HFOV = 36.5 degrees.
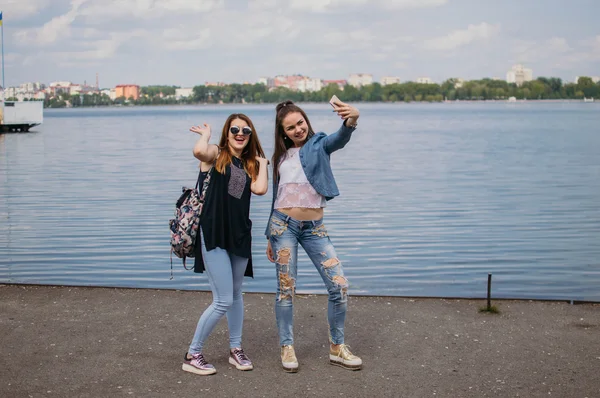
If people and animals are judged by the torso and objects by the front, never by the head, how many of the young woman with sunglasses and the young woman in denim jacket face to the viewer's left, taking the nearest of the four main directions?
0

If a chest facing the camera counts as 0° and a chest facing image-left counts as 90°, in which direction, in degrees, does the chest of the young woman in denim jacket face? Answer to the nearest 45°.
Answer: approximately 0°

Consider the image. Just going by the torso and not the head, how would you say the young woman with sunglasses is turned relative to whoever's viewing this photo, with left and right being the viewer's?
facing the viewer and to the right of the viewer

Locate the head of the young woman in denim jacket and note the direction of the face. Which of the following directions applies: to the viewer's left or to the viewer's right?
to the viewer's right
